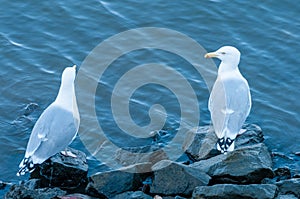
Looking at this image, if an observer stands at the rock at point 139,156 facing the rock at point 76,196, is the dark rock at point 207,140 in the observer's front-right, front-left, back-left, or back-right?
back-left

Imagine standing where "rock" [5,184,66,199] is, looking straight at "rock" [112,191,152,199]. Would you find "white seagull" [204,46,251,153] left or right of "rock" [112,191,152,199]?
left

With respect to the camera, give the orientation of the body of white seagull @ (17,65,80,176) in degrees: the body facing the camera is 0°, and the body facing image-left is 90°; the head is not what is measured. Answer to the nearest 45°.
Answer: approximately 225°

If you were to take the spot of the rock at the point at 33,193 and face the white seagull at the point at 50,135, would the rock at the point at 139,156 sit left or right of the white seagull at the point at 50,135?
right

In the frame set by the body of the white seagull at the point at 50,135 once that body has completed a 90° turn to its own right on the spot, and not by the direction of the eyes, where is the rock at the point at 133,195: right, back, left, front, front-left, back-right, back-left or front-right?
front

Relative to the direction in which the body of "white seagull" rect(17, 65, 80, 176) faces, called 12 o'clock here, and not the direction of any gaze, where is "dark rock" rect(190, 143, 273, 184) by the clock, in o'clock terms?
The dark rock is roughly at 2 o'clock from the white seagull.

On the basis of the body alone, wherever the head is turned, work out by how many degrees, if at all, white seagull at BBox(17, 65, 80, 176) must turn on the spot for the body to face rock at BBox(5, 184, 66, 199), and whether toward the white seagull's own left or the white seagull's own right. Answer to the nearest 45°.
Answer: approximately 135° to the white seagull's own right

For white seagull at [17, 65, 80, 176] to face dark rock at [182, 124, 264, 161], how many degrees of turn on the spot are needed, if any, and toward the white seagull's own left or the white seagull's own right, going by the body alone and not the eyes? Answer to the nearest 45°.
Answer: approximately 45° to the white seagull's own right
